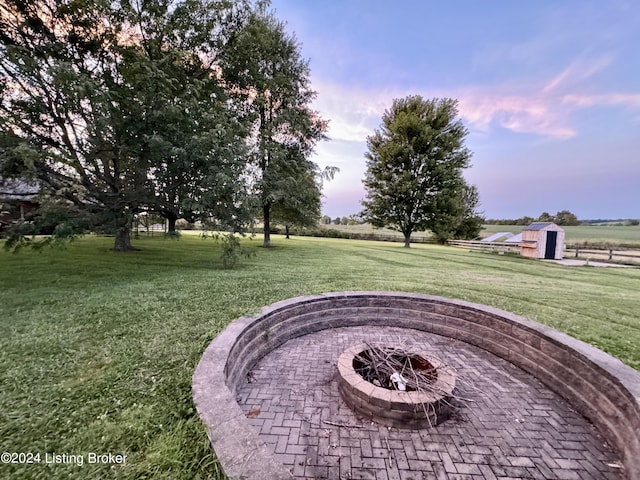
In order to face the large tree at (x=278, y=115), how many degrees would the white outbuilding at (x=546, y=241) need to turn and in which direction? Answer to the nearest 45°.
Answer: approximately 90° to its right

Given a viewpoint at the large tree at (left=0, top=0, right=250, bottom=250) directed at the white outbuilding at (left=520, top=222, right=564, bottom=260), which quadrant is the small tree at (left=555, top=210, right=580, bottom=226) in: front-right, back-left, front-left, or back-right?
front-left

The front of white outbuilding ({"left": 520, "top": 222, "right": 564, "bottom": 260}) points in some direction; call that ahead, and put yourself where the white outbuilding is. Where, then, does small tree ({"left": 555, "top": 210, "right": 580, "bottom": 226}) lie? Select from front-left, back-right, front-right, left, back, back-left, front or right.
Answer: back-left

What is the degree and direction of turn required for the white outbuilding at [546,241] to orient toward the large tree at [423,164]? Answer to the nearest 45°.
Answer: approximately 135° to its right

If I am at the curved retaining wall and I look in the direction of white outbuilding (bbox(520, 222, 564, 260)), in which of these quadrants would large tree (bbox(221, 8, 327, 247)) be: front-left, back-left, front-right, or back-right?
front-left

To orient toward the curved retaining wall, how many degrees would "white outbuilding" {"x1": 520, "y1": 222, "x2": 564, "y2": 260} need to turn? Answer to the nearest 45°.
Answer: approximately 45° to its right

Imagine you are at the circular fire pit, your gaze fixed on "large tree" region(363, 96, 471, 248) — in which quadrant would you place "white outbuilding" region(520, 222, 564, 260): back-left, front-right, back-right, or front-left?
front-right

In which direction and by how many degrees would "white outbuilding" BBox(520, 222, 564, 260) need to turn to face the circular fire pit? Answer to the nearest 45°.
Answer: approximately 45° to its right

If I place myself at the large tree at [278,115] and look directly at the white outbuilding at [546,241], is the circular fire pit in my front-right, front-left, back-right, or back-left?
front-right

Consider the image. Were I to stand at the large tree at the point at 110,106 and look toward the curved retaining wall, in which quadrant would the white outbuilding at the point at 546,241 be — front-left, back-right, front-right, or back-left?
front-left

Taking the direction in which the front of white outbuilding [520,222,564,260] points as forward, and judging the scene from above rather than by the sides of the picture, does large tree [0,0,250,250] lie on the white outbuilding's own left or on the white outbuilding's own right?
on the white outbuilding's own right

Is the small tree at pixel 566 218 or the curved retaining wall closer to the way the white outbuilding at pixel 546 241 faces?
the curved retaining wall

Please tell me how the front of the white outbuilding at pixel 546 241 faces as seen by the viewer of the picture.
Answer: facing the viewer and to the right of the viewer
